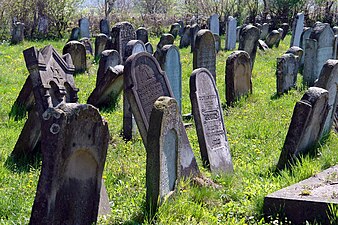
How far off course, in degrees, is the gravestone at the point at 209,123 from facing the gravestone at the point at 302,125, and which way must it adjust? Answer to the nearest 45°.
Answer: approximately 45° to its left

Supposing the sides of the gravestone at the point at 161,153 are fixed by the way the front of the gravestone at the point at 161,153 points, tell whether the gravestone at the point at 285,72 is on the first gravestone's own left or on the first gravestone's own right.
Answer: on the first gravestone's own left

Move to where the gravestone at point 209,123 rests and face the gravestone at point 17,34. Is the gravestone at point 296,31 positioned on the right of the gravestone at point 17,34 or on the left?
right

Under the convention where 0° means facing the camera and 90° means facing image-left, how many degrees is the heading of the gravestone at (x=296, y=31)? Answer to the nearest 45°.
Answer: approximately 315°

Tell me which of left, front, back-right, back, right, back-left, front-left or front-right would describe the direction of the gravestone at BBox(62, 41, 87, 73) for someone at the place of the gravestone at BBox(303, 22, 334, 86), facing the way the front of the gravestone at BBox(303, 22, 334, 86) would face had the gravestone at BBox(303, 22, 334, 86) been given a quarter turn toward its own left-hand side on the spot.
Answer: back-left

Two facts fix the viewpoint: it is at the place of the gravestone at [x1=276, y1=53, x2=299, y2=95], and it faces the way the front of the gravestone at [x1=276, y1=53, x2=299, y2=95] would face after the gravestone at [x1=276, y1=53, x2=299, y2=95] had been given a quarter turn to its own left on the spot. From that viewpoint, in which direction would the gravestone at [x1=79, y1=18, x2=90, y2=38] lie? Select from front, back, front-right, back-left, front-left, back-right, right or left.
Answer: left

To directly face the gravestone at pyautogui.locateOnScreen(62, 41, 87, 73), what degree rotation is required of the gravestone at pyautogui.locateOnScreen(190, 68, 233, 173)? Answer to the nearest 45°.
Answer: approximately 180°

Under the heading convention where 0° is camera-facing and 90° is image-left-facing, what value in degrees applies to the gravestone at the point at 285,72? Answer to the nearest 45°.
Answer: approximately 315°
